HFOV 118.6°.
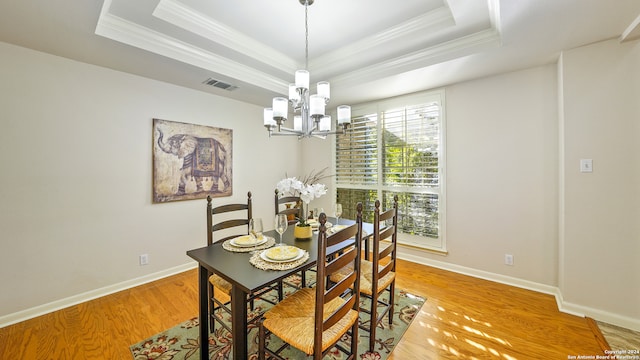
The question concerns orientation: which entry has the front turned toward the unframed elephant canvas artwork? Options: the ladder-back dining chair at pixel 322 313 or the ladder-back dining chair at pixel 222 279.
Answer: the ladder-back dining chair at pixel 322 313

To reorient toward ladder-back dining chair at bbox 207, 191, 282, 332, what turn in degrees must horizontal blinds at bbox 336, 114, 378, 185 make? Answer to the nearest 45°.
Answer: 0° — it already faces it

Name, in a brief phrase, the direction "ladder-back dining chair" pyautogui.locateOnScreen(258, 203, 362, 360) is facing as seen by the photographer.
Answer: facing away from the viewer and to the left of the viewer

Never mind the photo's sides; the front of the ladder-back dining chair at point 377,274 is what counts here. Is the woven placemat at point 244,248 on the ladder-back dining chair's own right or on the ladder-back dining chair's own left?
on the ladder-back dining chair's own left

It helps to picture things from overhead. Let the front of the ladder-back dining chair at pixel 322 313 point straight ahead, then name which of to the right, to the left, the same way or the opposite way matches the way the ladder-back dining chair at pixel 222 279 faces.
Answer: the opposite way

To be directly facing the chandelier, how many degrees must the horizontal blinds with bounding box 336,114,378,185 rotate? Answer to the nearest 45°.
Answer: approximately 45° to its left

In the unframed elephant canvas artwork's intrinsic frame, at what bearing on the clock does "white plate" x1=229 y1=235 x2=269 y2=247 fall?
The white plate is roughly at 1 o'clock from the unframed elephant canvas artwork.

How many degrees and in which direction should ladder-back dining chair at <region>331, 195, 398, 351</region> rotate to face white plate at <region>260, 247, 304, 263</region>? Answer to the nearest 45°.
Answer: approximately 90° to its left

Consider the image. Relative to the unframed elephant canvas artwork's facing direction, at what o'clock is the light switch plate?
The light switch plate is roughly at 12 o'clock from the unframed elephant canvas artwork.

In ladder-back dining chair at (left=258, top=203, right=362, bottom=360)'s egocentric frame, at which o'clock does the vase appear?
The vase is roughly at 1 o'clock from the ladder-back dining chair.
